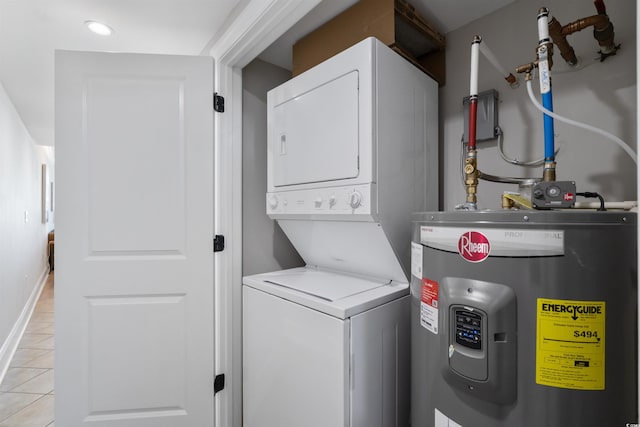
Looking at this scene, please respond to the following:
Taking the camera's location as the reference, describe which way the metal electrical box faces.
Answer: facing the viewer and to the left of the viewer

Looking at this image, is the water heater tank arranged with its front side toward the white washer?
no

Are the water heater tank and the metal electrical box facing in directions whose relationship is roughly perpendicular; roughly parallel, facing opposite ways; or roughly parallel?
roughly parallel

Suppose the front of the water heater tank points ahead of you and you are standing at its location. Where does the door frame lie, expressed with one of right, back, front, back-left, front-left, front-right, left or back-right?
front-right

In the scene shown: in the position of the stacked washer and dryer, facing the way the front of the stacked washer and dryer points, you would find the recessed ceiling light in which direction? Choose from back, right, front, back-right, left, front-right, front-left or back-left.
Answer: front-right

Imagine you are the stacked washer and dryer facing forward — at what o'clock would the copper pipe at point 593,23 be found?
The copper pipe is roughly at 8 o'clock from the stacked washer and dryer.

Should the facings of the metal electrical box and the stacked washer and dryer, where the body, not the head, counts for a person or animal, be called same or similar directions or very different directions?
same or similar directions

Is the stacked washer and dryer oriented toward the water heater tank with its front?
no

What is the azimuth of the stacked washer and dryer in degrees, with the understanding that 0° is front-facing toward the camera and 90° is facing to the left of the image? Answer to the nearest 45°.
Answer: approximately 45°

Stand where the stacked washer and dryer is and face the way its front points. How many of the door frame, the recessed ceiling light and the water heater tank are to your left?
1

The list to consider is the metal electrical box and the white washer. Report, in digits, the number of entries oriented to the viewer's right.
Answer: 0

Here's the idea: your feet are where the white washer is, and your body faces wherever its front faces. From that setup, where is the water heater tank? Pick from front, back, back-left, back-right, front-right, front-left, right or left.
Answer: left

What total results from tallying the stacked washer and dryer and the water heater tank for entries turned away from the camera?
0

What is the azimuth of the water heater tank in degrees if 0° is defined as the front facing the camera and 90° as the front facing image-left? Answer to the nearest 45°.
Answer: approximately 45°
